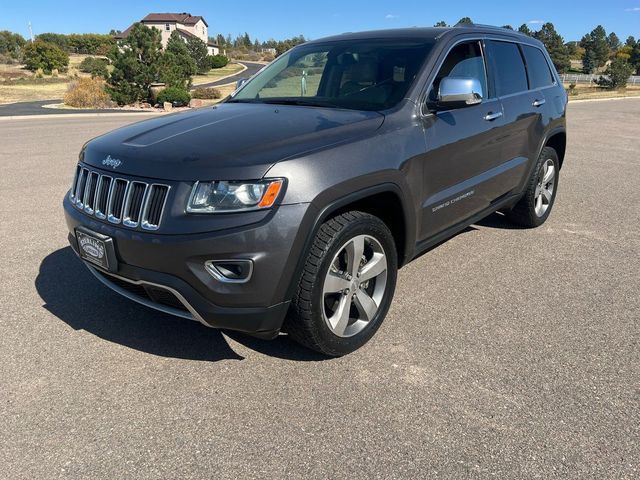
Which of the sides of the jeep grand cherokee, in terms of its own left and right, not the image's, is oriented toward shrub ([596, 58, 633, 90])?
back

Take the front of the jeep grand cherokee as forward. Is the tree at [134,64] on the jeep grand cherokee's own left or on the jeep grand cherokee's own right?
on the jeep grand cherokee's own right

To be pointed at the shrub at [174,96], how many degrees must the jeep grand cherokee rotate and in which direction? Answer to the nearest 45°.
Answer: approximately 135° to its right

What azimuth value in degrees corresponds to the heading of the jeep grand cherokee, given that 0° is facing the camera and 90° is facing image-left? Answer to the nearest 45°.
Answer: approximately 45°

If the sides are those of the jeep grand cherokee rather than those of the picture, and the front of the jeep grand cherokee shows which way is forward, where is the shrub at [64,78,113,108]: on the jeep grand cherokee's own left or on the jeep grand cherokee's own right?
on the jeep grand cherokee's own right
